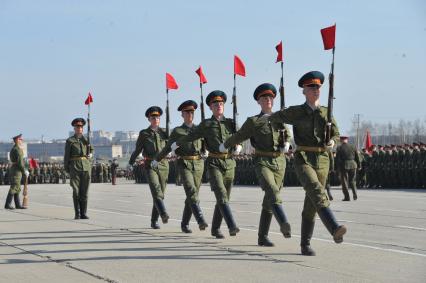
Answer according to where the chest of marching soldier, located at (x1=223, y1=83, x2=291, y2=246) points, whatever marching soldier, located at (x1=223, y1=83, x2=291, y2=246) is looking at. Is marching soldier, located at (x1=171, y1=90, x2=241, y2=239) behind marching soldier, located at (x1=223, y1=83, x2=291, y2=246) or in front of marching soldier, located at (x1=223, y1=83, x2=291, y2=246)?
behind

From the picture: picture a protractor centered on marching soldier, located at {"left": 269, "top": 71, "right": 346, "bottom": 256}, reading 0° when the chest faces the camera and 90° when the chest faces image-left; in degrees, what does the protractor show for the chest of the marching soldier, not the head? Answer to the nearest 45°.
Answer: approximately 315°

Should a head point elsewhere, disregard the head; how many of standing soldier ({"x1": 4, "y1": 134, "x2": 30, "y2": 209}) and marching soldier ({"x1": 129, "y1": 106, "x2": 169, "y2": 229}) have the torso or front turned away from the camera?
0
